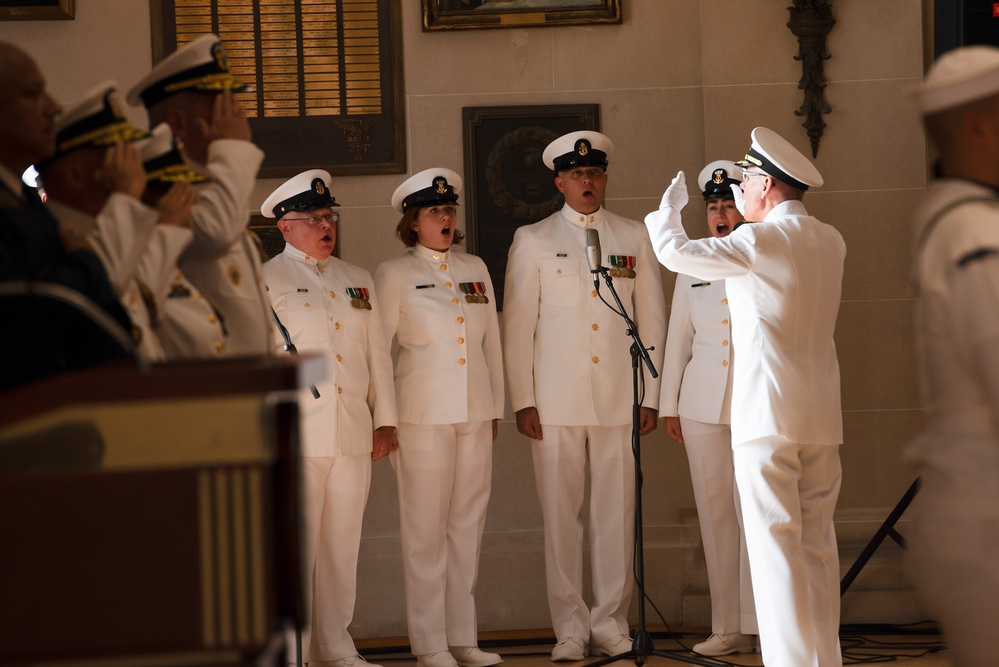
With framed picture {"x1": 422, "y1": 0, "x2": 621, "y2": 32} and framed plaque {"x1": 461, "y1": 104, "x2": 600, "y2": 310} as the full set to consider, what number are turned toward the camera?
2

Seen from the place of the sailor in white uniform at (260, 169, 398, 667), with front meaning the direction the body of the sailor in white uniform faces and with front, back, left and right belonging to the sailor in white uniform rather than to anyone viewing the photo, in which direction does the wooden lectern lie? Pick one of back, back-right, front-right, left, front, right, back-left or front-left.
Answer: front-right

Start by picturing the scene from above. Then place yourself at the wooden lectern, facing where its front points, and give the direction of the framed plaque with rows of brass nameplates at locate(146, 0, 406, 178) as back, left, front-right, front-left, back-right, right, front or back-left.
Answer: back

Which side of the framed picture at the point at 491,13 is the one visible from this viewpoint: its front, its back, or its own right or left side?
front

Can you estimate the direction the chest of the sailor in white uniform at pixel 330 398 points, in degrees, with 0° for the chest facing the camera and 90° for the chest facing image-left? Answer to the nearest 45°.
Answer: approximately 315°

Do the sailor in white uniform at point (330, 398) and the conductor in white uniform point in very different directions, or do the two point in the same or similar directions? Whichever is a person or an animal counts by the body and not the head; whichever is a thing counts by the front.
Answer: very different directions

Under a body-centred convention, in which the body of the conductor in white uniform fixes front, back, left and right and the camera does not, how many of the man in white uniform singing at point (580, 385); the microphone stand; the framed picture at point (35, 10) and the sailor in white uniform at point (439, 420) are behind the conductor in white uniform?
0

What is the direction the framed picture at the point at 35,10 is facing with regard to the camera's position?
facing the viewer

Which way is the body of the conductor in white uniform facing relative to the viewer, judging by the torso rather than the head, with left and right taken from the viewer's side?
facing away from the viewer and to the left of the viewer

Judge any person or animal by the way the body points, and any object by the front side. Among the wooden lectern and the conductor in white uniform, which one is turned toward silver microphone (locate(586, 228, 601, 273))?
the conductor in white uniform

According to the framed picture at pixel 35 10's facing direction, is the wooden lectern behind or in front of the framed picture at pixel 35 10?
in front

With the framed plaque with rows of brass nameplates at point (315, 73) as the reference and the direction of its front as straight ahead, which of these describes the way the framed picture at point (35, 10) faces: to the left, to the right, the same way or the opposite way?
the same way
